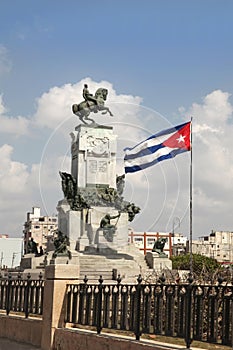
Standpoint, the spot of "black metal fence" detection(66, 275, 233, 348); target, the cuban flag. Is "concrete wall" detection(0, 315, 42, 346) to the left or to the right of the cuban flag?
left

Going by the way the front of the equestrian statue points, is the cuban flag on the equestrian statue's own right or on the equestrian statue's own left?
on the equestrian statue's own right

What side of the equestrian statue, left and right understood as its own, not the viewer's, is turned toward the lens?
right

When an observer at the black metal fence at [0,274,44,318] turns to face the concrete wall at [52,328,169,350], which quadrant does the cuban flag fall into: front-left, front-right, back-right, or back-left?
back-left

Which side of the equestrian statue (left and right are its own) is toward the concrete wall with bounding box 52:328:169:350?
right

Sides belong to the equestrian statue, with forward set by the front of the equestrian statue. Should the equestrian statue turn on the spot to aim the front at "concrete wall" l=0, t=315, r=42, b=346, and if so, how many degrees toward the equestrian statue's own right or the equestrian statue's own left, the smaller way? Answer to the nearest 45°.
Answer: approximately 90° to the equestrian statue's own right

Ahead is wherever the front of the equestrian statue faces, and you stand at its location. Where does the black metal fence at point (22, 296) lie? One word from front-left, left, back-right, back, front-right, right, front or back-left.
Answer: right

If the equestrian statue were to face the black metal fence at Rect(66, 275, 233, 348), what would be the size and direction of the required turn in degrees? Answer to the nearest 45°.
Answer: approximately 90° to its right
